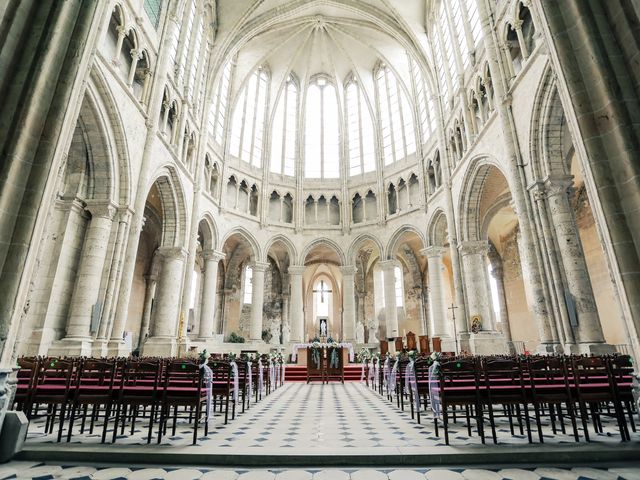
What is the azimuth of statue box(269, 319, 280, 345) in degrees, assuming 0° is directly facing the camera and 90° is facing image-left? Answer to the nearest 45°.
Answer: approximately 0°

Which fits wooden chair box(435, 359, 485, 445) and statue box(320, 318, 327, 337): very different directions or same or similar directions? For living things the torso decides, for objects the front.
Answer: very different directions

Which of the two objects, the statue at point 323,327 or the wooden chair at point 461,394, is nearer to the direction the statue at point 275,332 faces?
the wooden chair

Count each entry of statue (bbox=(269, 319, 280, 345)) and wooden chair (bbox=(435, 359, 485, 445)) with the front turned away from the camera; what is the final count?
1

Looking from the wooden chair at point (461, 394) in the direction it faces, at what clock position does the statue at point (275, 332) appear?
The statue is roughly at 11 o'clock from the wooden chair.

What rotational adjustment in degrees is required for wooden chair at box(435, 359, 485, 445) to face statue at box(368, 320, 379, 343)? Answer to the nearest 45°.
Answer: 0° — it already faces it

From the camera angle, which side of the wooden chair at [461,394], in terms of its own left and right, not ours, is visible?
back

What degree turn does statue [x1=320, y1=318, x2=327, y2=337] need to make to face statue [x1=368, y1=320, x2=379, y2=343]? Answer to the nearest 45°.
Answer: approximately 45° to its left

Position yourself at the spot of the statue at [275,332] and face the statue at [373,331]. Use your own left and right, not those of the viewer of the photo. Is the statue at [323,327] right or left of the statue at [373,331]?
left

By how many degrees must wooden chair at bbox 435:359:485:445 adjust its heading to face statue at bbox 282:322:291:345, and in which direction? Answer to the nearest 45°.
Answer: approximately 45° to its left
